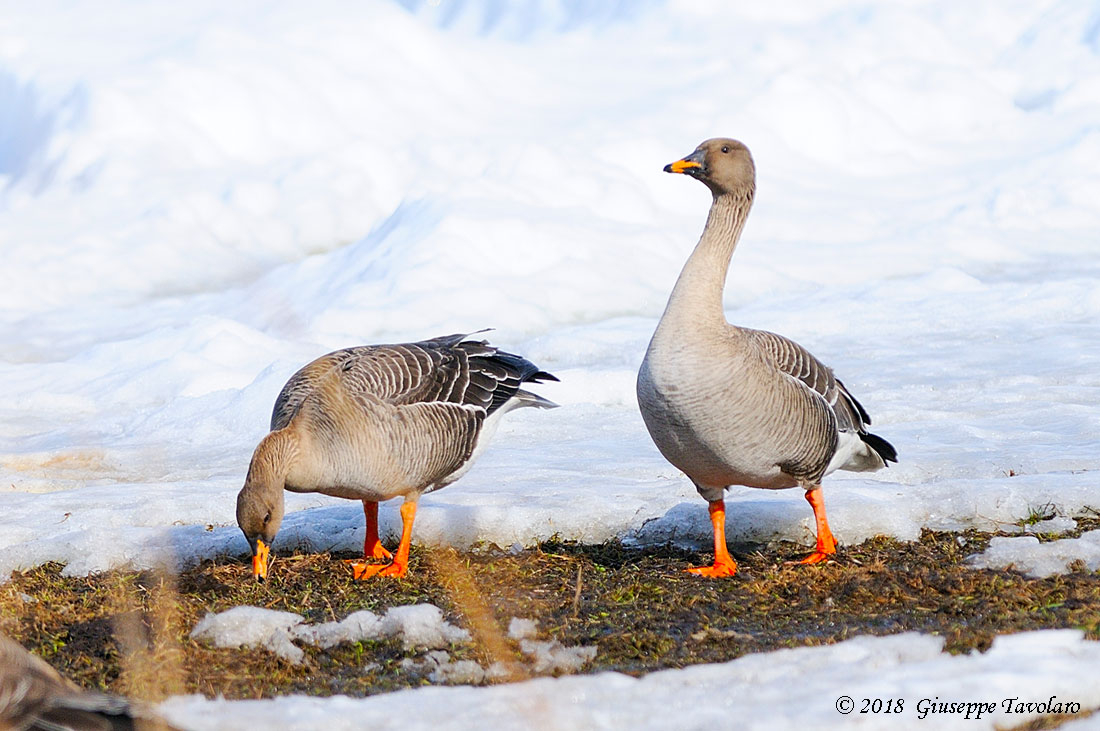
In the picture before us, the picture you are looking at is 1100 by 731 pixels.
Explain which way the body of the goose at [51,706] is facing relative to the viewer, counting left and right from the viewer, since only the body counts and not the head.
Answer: facing to the left of the viewer

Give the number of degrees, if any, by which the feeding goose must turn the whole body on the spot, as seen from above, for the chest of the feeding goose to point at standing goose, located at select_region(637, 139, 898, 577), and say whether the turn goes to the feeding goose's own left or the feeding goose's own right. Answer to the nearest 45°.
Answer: approximately 135° to the feeding goose's own left

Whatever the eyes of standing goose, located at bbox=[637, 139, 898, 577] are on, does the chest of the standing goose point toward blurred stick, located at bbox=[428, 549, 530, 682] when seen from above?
yes

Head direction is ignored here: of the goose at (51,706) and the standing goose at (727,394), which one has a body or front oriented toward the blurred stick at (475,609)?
the standing goose

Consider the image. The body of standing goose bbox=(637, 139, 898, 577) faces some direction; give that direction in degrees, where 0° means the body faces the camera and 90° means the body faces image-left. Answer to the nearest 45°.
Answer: approximately 45°

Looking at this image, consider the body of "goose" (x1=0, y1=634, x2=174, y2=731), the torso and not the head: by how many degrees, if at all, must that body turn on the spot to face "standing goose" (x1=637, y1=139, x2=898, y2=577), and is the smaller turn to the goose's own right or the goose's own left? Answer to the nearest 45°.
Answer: approximately 135° to the goose's own right

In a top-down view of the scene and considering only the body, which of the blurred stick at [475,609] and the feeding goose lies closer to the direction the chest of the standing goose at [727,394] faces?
the blurred stick

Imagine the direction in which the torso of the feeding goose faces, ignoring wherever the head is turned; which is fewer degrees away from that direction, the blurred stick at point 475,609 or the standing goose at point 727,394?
the blurred stick

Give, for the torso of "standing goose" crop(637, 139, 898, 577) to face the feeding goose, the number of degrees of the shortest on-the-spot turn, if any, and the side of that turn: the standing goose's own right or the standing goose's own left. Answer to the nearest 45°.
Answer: approximately 45° to the standing goose's own right
